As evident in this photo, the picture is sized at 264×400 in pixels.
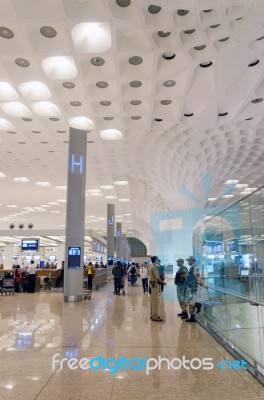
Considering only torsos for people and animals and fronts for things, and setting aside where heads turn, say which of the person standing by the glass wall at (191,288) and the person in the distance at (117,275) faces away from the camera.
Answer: the person in the distance at (117,275)

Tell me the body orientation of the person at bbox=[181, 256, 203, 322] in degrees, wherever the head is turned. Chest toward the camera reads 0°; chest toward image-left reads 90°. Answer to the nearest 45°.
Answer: approximately 90°

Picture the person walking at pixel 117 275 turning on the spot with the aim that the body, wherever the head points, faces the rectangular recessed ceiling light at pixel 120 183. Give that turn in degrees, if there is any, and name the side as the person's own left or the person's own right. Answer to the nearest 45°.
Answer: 0° — they already face it

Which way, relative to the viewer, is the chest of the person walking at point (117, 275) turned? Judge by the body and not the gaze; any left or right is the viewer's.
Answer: facing away from the viewer

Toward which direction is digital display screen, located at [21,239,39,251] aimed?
toward the camera

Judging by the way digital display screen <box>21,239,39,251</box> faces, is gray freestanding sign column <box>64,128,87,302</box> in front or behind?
in front

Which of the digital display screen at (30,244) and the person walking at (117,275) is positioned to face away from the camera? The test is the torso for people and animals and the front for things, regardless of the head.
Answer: the person walking

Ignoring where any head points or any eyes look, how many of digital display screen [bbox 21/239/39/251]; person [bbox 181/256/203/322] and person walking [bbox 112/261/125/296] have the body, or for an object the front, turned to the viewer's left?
1

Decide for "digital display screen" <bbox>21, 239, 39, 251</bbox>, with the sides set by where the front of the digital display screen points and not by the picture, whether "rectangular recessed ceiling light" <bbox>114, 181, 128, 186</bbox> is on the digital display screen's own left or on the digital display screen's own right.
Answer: on the digital display screen's own left

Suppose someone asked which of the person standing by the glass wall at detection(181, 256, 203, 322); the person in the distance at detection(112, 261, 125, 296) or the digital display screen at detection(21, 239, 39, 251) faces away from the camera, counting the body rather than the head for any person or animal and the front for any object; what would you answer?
the person in the distance at detection(112, 261, 125, 296)
